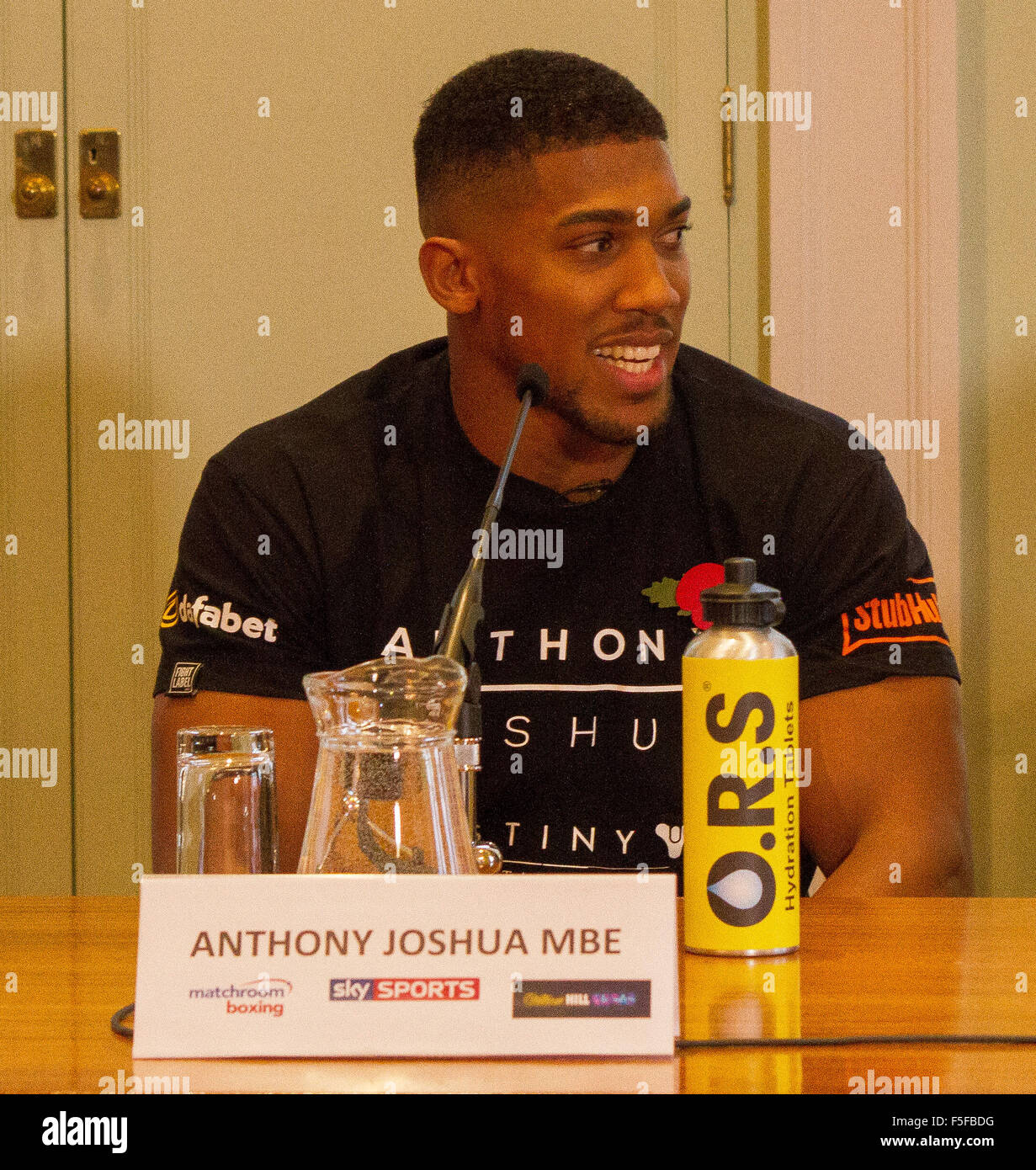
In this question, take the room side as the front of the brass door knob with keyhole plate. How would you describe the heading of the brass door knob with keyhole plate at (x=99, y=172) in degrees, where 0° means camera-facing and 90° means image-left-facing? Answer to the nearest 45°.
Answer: approximately 0°

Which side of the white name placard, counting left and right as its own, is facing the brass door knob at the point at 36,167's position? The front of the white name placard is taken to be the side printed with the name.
back

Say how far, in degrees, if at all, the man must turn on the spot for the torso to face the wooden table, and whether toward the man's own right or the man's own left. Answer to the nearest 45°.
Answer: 0° — they already face it

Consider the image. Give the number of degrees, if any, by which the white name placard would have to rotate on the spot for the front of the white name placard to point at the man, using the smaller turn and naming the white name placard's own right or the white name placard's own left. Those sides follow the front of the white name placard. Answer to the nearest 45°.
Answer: approximately 180°

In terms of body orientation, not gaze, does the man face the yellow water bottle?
yes

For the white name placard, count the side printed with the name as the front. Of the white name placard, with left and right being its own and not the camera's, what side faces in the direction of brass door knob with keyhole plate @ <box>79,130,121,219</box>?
back

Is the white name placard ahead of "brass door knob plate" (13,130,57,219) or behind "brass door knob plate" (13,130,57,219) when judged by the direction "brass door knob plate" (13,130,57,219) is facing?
ahead

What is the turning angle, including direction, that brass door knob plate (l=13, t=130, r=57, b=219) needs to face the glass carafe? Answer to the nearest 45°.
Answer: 0° — it already faces it

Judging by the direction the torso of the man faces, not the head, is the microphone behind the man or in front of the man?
in front
